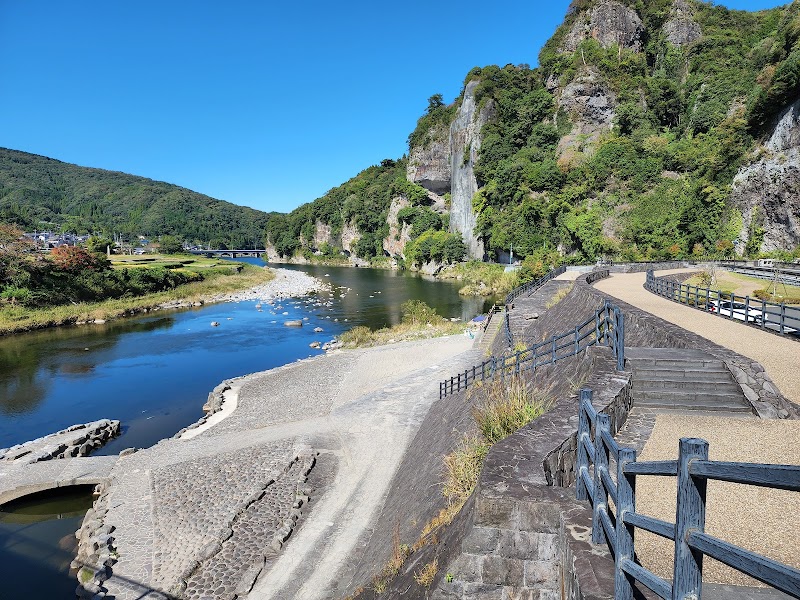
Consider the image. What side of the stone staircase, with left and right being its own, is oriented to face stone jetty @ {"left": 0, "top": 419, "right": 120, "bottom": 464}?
right

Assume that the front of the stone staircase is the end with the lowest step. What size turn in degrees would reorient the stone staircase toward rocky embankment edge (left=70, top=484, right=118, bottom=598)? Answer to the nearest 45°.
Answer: approximately 45° to its right

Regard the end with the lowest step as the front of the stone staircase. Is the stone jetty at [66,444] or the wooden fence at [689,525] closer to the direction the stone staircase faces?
the wooden fence

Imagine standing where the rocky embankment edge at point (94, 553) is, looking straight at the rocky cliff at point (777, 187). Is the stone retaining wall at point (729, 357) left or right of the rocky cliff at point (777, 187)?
right

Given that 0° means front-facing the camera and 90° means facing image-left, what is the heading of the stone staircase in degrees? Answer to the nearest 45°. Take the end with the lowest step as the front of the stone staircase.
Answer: approximately 0°

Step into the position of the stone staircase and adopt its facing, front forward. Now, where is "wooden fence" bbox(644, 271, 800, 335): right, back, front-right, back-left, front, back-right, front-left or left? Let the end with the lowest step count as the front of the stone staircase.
back

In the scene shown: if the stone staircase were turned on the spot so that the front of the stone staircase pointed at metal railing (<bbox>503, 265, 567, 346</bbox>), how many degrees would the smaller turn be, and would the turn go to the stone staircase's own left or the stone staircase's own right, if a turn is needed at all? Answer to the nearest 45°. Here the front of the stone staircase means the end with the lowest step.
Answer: approximately 135° to the stone staircase's own right

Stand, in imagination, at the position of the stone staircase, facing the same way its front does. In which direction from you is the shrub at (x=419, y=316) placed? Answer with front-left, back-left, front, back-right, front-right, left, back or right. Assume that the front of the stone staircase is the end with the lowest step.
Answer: back-right

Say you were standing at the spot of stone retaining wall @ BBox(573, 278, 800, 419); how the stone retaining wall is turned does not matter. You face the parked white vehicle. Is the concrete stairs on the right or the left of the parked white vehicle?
left

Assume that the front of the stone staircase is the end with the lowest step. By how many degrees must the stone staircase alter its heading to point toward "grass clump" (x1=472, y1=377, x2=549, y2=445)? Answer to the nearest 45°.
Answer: approximately 45° to its right

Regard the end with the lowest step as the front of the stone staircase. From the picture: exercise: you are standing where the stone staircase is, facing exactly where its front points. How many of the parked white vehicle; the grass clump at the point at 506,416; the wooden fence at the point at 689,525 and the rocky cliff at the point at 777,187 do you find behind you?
2
